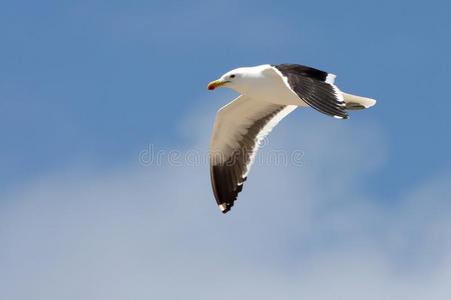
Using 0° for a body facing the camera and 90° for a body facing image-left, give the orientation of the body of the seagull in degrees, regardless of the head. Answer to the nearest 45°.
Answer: approximately 90°
